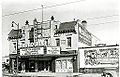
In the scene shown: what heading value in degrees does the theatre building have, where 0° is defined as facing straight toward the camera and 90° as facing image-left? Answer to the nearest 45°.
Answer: approximately 45°

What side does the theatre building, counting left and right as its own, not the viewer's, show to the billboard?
left

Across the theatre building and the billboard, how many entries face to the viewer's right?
0

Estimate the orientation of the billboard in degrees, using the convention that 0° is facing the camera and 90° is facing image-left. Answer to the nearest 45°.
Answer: approximately 0°

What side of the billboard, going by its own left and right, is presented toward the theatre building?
right
